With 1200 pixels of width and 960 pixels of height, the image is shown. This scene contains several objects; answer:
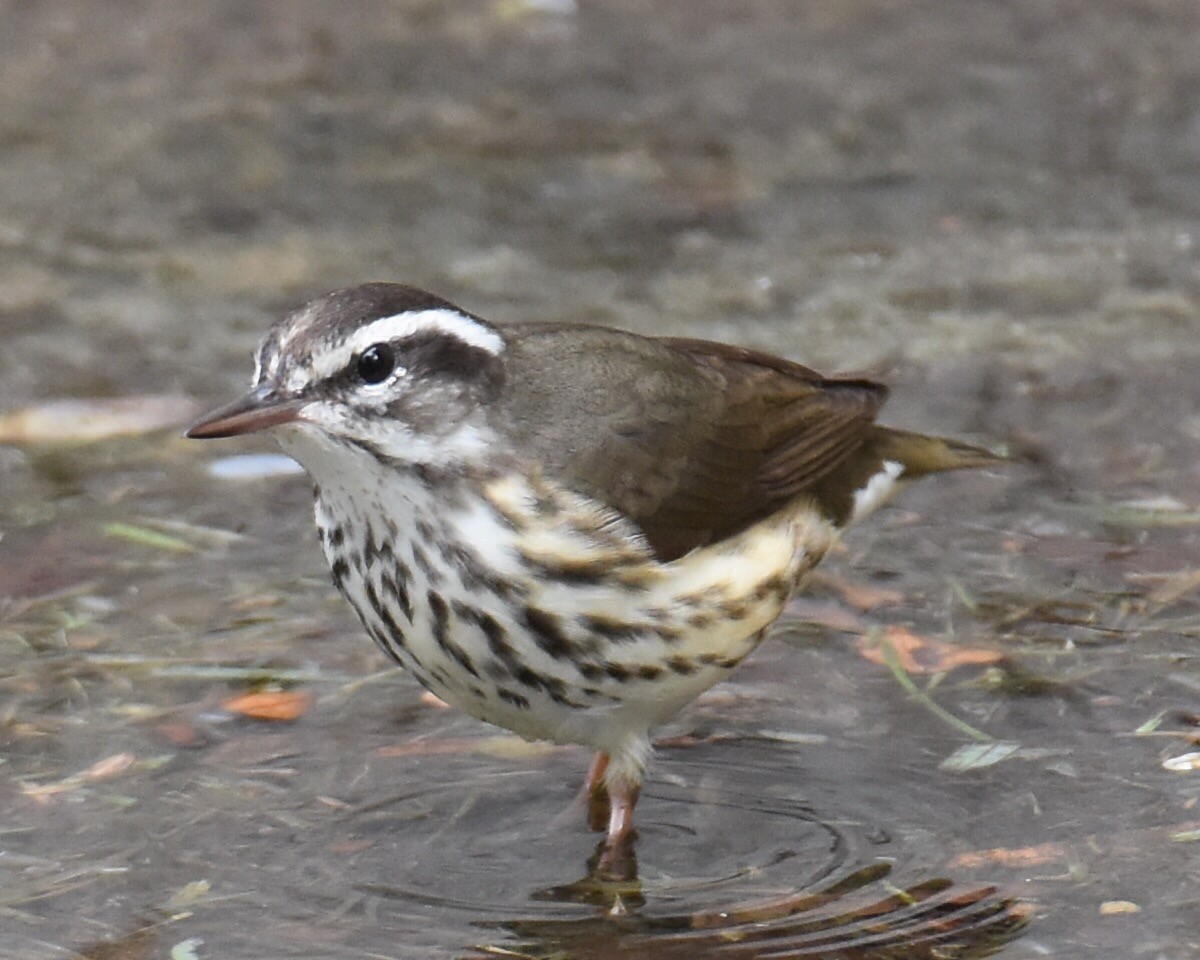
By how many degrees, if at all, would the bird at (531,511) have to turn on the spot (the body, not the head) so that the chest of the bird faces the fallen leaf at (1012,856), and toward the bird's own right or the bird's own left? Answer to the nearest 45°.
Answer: approximately 135° to the bird's own left

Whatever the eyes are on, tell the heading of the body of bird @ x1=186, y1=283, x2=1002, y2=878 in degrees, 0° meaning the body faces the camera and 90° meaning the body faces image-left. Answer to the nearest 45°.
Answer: approximately 45°

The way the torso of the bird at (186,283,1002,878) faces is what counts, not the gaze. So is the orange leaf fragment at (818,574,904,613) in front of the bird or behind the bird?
behind

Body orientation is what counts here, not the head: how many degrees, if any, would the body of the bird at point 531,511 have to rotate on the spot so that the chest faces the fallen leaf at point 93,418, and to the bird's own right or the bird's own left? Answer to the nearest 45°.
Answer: approximately 90° to the bird's own right

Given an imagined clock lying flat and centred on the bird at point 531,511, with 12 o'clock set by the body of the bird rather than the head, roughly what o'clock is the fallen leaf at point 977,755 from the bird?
The fallen leaf is roughly at 7 o'clock from the bird.

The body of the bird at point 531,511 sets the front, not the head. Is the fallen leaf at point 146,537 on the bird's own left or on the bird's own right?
on the bird's own right

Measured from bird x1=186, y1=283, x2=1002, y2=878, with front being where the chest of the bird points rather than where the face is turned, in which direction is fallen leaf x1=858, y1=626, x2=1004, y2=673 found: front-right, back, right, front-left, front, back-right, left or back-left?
back
